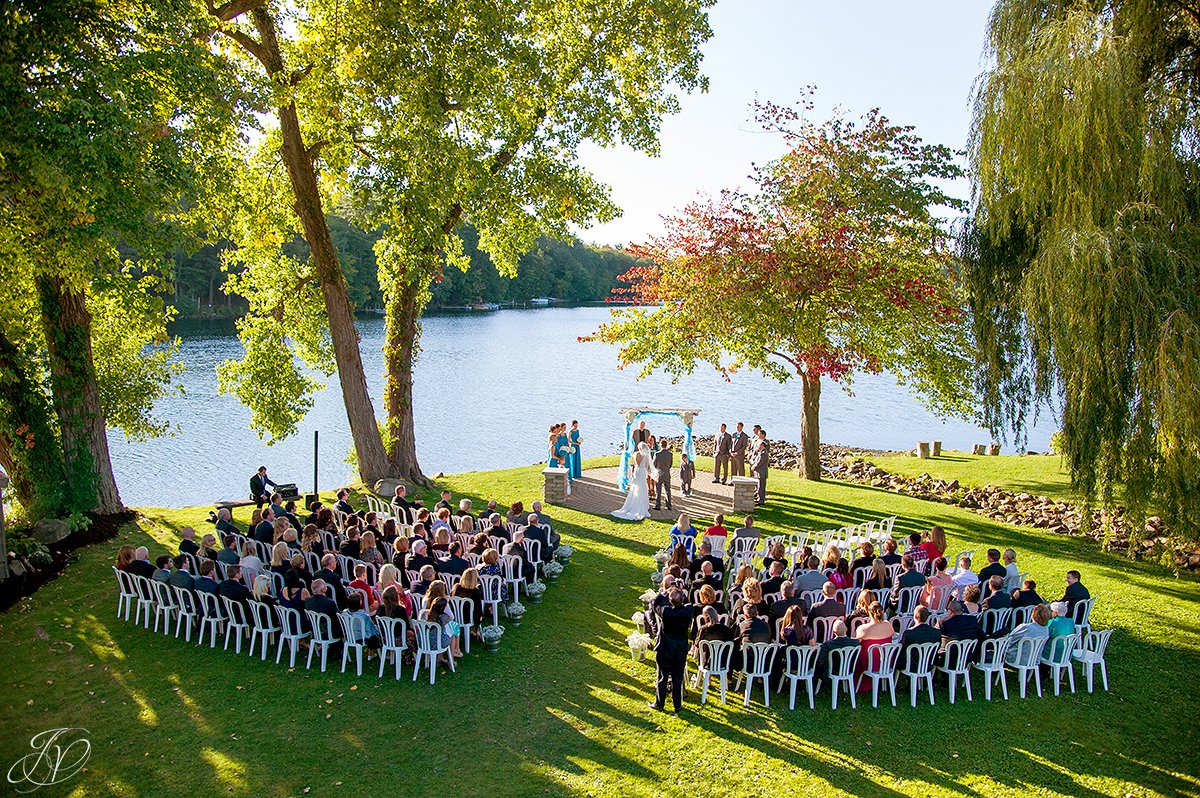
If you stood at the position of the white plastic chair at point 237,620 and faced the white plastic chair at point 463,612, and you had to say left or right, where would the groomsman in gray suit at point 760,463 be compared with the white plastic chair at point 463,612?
left

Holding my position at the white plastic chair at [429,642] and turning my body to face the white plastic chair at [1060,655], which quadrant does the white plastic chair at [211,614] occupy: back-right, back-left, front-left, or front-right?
back-left

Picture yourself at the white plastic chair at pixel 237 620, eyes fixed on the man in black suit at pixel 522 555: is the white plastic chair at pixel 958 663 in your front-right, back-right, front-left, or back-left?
front-right

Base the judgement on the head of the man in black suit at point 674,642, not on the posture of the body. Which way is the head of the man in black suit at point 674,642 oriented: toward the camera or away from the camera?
away from the camera

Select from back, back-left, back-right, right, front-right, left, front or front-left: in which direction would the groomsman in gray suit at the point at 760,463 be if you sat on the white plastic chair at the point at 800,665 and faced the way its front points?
front

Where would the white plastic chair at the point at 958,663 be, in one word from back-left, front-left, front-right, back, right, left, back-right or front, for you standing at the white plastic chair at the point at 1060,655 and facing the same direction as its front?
left

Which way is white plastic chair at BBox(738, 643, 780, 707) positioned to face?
away from the camera

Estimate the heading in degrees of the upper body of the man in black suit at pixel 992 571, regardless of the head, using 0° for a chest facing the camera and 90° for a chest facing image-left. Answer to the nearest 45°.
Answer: approximately 135°

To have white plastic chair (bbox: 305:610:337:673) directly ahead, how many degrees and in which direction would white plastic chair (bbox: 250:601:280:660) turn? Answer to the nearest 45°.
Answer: approximately 90° to its right

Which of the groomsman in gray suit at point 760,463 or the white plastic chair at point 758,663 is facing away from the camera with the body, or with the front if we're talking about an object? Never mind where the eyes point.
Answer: the white plastic chair

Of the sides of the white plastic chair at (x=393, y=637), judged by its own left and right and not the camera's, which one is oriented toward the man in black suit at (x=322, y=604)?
left

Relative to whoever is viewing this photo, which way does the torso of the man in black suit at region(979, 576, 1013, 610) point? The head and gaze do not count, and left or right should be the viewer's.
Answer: facing away from the viewer and to the left of the viewer

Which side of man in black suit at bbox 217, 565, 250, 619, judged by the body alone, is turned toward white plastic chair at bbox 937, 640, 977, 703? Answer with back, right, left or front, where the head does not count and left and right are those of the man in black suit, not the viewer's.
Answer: right
